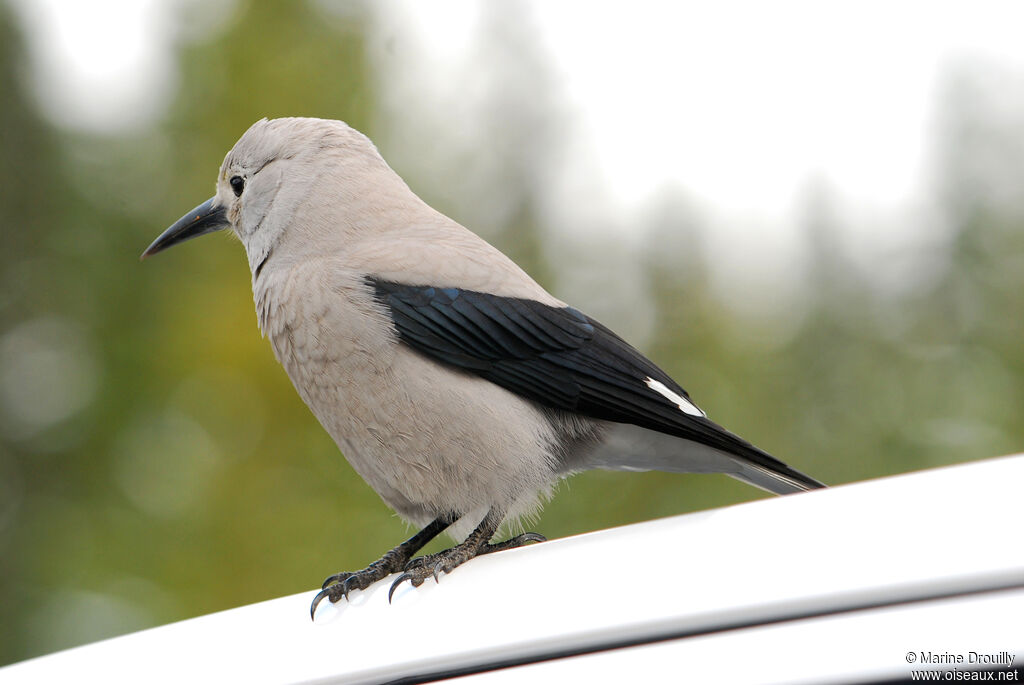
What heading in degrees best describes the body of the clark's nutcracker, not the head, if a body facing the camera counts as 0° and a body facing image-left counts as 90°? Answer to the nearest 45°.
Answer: approximately 90°
